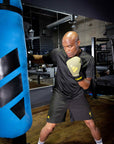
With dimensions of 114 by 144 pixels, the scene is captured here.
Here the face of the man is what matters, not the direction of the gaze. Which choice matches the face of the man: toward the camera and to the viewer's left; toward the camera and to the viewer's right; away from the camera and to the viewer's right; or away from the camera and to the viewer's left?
toward the camera and to the viewer's left

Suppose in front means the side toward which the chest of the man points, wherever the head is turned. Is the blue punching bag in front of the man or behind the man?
in front

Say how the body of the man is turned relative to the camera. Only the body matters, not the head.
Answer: toward the camera
